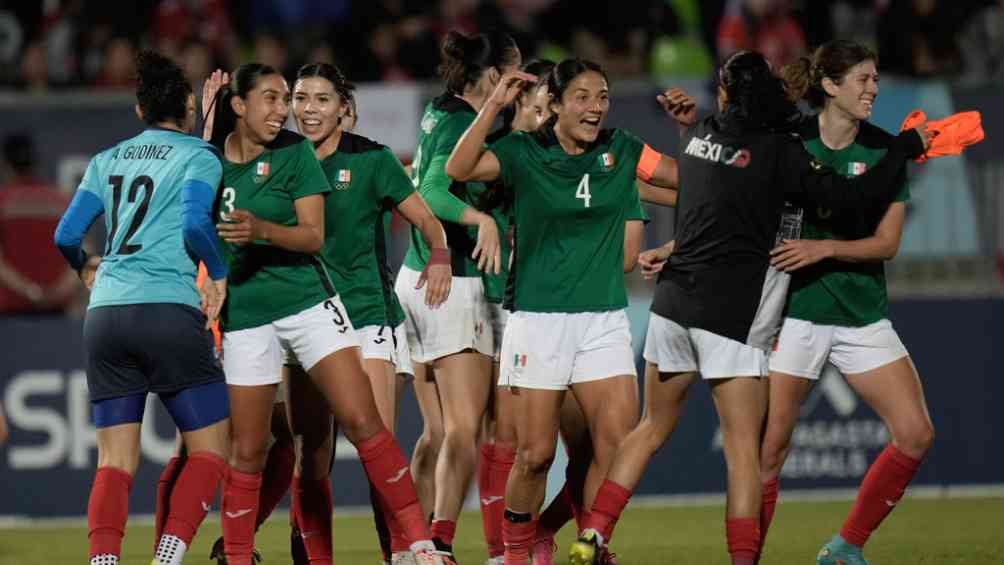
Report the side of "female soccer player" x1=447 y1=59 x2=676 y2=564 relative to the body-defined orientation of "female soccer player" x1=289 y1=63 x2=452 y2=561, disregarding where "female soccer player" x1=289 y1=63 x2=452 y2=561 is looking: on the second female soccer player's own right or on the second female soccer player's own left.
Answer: on the second female soccer player's own left

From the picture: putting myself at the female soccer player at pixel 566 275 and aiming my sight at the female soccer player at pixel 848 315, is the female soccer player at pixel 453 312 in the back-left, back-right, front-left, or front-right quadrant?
back-left

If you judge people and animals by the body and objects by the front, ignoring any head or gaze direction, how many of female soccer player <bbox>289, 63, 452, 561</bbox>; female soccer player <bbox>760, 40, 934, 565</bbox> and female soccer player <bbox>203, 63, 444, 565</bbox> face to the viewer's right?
0

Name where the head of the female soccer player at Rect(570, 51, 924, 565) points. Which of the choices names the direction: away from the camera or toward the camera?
away from the camera

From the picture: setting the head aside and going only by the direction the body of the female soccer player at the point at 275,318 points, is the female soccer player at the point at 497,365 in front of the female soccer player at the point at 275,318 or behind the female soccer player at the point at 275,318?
behind

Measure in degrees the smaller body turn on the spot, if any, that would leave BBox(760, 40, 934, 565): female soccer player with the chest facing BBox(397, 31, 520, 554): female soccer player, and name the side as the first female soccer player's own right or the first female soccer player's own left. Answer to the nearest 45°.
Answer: approximately 90° to the first female soccer player's own right

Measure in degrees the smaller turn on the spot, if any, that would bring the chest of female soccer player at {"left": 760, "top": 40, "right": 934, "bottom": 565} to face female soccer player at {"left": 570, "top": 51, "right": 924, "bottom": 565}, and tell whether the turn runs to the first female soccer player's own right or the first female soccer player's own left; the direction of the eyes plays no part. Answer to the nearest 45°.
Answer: approximately 45° to the first female soccer player's own right

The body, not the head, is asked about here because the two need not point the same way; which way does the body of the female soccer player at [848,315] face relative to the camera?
toward the camera

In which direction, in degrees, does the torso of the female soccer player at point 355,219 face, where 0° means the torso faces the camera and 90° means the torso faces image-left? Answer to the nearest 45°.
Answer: approximately 45°

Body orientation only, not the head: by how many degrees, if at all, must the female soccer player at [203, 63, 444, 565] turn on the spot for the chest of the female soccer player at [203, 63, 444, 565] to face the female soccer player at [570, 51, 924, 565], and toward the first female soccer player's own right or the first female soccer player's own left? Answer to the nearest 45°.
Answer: approximately 135° to the first female soccer player's own left
